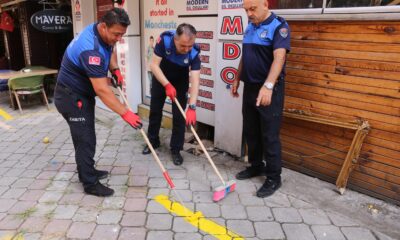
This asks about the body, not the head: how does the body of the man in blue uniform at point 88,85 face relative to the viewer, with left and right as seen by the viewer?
facing to the right of the viewer

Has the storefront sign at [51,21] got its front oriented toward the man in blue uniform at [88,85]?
yes

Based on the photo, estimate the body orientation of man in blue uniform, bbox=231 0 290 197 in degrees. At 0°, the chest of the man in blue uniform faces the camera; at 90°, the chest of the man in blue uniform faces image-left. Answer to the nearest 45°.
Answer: approximately 45°

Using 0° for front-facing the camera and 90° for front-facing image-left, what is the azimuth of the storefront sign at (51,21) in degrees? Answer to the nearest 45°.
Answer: approximately 0°

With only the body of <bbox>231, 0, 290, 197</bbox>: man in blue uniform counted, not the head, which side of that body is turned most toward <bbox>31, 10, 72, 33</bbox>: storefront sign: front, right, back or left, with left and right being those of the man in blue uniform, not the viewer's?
right

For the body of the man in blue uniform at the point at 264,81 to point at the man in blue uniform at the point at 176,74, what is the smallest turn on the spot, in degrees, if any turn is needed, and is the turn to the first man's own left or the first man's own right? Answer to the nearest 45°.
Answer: approximately 45° to the first man's own right

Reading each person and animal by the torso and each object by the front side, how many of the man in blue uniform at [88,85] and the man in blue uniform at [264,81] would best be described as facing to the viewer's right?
1

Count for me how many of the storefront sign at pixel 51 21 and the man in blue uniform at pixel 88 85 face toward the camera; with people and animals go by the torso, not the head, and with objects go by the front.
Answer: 1
